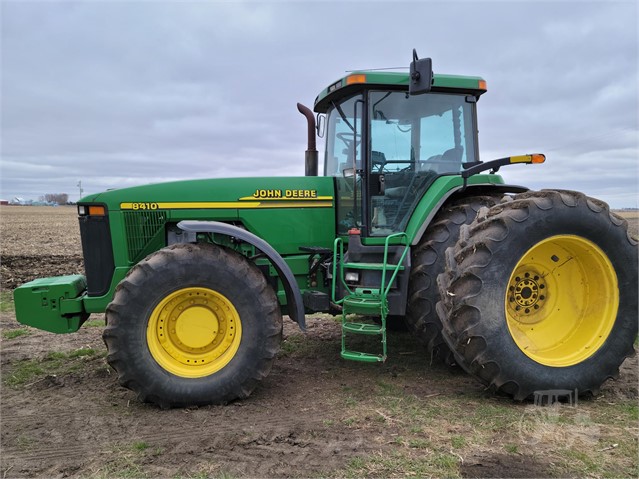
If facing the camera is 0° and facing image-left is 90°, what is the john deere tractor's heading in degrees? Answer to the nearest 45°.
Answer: approximately 90°
